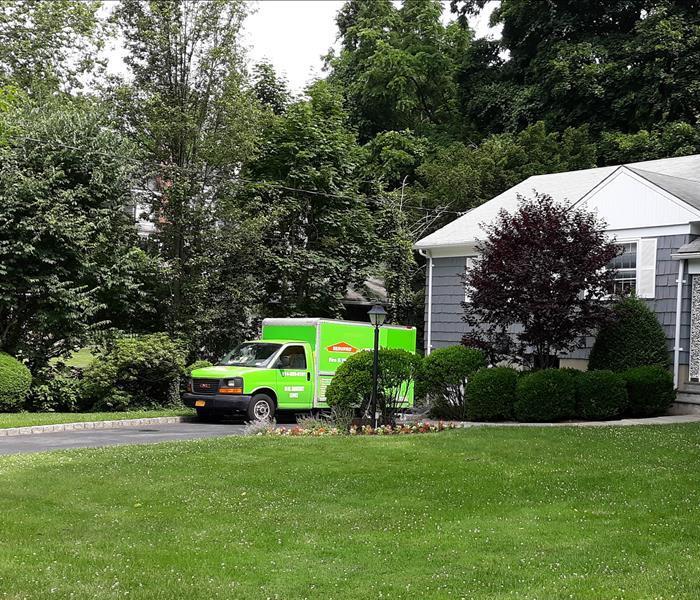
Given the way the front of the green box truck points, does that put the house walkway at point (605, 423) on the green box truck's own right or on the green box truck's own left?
on the green box truck's own left

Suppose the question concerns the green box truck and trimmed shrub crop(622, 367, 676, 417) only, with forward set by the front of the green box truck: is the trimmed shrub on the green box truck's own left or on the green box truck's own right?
on the green box truck's own left

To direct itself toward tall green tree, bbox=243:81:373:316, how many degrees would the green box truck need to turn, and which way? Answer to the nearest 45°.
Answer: approximately 135° to its right

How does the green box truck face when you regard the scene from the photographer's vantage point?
facing the viewer and to the left of the viewer

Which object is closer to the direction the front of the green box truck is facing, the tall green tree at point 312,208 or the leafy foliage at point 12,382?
the leafy foliage
